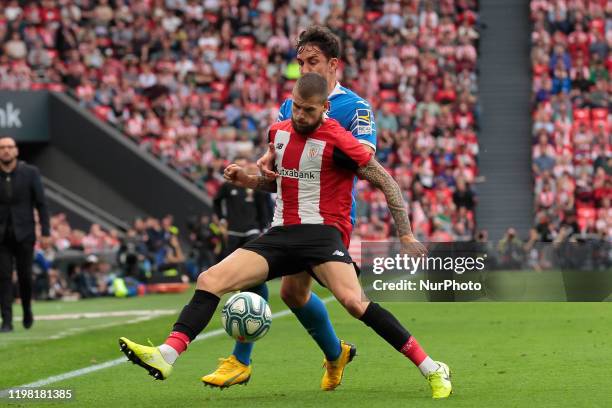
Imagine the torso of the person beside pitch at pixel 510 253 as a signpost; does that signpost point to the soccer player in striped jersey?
yes

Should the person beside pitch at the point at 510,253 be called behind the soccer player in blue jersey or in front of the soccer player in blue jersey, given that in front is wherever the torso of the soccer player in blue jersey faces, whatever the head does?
behind

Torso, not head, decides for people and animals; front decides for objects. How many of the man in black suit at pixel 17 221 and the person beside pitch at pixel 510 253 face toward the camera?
2

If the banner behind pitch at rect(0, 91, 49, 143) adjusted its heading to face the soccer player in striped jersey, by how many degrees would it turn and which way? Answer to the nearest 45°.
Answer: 0° — it already faces them

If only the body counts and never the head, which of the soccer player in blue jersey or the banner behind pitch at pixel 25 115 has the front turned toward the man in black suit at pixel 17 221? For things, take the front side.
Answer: the banner behind pitch

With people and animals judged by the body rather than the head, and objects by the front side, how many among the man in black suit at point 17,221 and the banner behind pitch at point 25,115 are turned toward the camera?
2

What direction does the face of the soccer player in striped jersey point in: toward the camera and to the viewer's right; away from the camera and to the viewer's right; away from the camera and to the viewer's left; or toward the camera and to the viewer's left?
toward the camera and to the viewer's left

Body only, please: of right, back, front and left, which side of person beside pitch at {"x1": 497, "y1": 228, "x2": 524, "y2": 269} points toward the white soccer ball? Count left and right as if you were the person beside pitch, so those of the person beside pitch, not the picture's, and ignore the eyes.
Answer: front
